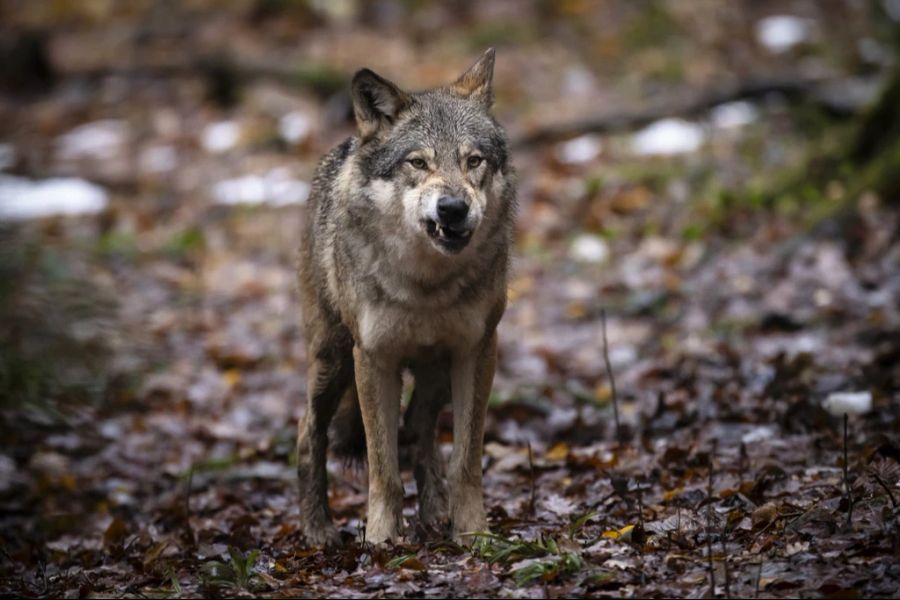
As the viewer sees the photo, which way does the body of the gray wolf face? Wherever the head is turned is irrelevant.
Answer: toward the camera

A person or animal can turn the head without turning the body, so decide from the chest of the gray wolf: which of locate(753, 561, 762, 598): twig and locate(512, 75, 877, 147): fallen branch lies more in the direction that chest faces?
the twig

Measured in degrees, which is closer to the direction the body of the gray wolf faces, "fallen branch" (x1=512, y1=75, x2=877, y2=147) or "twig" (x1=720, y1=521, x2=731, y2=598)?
the twig

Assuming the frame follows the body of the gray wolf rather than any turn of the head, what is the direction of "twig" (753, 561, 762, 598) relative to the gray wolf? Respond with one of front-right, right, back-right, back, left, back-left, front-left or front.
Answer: front-left

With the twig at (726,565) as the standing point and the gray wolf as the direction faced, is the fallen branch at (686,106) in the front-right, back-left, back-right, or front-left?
front-right

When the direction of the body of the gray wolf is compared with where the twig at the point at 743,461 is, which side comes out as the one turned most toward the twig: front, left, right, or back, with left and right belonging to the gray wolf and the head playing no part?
left

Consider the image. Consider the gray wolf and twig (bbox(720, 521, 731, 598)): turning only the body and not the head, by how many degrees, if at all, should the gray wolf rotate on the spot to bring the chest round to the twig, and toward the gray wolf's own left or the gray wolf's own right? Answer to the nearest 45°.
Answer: approximately 45° to the gray wolf's own left

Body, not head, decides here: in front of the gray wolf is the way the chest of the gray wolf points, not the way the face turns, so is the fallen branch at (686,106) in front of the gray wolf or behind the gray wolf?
behind
